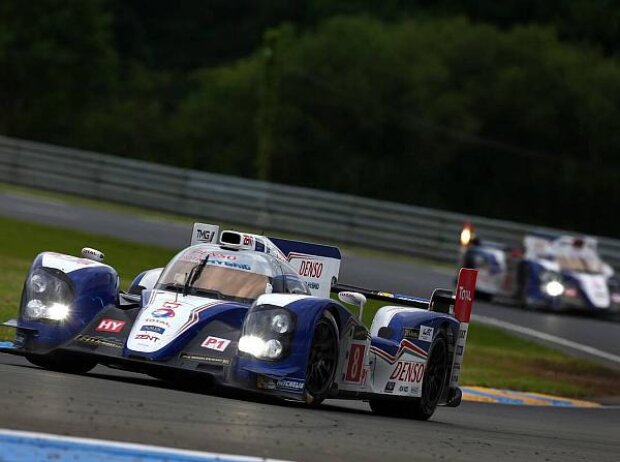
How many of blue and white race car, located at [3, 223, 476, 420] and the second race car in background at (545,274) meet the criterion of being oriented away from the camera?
0

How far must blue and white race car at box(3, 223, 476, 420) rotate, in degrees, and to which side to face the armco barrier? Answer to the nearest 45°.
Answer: approximately 135° to its right

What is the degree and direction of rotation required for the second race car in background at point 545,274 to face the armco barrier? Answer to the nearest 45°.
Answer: approximately 180°

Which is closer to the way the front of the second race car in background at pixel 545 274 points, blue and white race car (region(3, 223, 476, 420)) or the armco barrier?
the blue and white race car

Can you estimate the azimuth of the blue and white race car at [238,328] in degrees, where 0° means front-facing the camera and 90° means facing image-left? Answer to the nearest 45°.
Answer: approximately 45°

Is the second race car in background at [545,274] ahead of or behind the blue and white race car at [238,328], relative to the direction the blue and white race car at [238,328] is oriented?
behind
